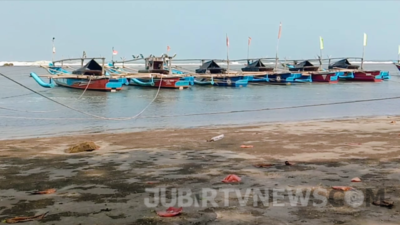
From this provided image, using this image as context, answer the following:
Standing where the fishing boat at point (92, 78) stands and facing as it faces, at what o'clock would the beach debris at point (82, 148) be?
The beach debris is roughly at 9 o'clock from the fishing boat.

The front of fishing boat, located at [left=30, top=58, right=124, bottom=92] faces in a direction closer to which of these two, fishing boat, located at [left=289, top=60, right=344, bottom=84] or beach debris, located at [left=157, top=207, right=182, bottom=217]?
the beach debris

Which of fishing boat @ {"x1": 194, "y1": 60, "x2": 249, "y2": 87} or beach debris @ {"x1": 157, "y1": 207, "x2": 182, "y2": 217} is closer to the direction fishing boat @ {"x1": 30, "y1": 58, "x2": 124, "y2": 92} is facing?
the beach debris

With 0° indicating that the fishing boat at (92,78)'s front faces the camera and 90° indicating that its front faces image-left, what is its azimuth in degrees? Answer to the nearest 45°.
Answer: approximately 90°

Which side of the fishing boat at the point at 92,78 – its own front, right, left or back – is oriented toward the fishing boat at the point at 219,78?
back

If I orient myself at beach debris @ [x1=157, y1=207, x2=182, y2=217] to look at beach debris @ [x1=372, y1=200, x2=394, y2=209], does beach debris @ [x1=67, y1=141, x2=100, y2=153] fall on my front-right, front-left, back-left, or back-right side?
back-left

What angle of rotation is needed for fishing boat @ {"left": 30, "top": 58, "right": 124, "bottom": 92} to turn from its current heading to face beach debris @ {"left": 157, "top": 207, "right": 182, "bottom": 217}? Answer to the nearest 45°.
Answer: approximately 90° to its left

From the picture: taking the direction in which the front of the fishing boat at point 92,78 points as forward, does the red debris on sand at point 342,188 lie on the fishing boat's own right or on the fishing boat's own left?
on the fishing boat's own left

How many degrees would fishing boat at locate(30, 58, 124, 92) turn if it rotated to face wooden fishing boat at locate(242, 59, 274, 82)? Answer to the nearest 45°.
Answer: approximately 180°

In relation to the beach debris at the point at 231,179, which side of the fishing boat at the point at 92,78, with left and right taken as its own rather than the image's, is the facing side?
left

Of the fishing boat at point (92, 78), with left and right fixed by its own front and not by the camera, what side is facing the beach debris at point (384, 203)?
left

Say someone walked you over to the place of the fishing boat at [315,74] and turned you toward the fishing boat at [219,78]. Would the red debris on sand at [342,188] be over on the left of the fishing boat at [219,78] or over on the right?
left

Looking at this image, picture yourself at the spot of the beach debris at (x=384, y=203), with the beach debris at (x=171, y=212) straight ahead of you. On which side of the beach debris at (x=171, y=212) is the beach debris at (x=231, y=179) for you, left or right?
right

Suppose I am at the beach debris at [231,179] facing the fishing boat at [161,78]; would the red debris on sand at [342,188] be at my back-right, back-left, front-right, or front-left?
back-right

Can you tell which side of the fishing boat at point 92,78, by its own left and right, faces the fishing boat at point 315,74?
back
